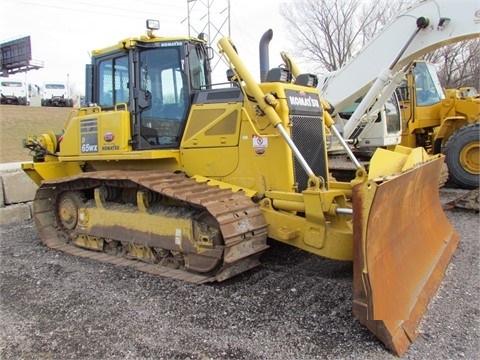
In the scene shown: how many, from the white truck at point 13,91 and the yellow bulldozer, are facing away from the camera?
0

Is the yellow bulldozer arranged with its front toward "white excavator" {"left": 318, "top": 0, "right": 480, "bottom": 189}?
no

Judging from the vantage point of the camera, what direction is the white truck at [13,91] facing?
facing the viewer

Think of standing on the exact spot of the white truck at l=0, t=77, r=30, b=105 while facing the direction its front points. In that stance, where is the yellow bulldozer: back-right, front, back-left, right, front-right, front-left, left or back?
front

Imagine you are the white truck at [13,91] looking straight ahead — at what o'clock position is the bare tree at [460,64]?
The bare tree is roughly at 10 o'clock from the white truck.

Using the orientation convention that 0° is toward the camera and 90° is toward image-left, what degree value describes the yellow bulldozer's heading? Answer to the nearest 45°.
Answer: approximately 315°

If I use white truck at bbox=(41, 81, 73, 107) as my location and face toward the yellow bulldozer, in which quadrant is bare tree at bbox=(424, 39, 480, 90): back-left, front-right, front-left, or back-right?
front-left

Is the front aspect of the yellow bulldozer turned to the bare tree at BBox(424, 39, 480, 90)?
no

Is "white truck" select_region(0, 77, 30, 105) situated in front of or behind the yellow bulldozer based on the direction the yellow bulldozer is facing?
behind
